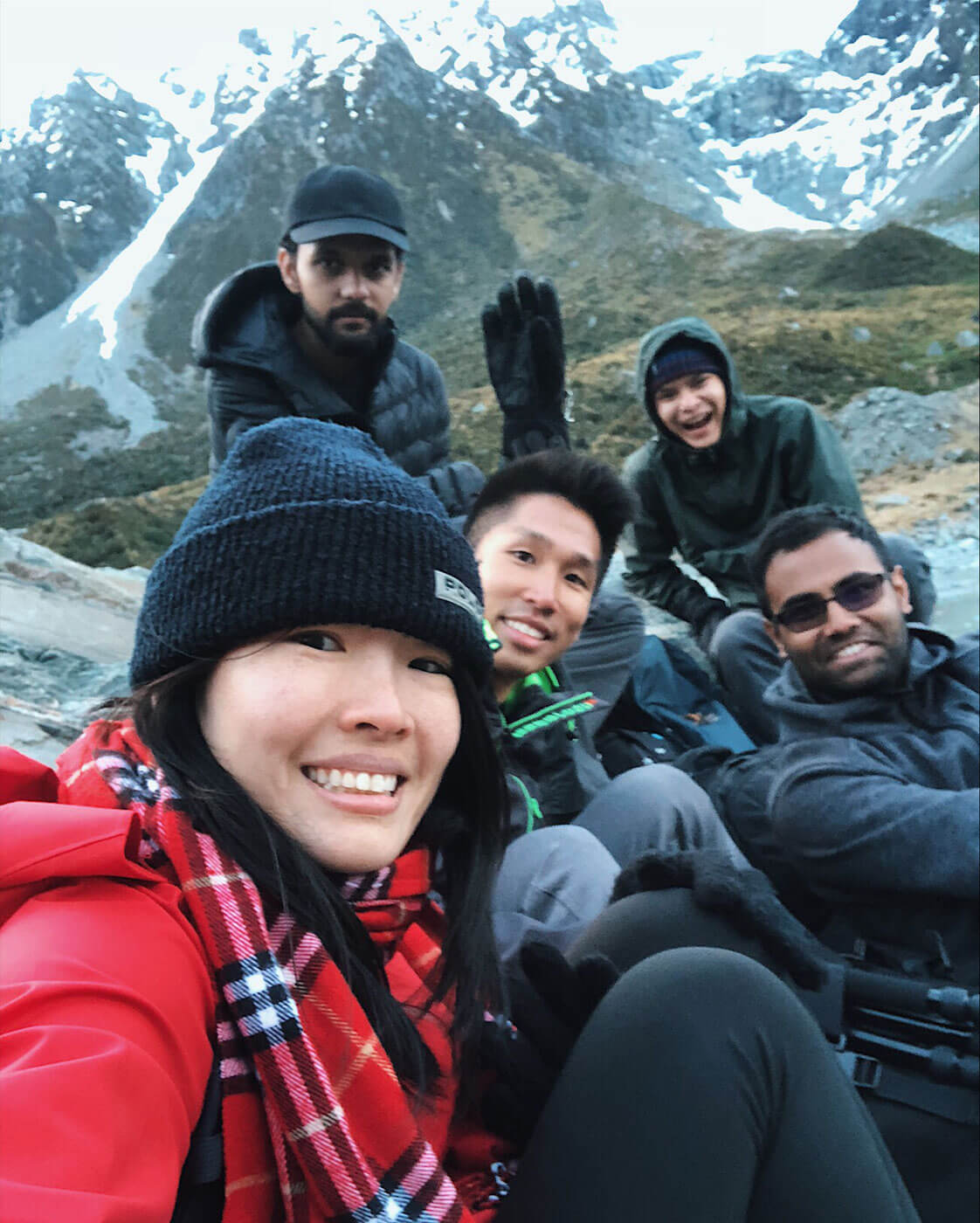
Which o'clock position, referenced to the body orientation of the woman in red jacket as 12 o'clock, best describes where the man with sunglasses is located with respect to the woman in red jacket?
The man with sunglasses is roughly at 9 o'clock from the woman in red jacket.

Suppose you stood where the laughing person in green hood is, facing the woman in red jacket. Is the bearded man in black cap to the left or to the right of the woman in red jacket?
right

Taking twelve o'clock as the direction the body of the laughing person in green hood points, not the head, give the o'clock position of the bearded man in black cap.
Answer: The bearded man in black cap is roughly at 2 o'clock from the laughing person in green hood.

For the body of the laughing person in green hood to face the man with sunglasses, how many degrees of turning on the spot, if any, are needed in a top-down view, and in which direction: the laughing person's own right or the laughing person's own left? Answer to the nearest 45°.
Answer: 0° — they already face them

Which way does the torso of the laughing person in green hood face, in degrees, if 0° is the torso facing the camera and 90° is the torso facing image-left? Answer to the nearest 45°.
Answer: approximately 0°

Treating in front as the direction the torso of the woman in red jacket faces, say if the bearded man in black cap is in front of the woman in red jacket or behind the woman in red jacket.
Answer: behind

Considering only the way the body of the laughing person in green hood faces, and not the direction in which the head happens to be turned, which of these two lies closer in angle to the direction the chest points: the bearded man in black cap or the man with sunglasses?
the man with sunglasses

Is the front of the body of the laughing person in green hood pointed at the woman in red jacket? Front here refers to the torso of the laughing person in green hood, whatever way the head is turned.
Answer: yes

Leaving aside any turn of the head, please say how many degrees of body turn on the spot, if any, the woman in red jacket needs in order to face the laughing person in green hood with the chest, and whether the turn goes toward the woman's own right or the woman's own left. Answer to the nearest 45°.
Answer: approximately 135° to the woman's own left
